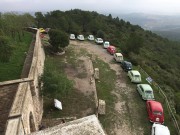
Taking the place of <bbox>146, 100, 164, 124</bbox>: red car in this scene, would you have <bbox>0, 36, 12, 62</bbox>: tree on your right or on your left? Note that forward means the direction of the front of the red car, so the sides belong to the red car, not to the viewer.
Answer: on your left

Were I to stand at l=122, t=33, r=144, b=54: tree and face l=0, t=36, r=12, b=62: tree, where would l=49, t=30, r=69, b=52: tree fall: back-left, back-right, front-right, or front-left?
front-right

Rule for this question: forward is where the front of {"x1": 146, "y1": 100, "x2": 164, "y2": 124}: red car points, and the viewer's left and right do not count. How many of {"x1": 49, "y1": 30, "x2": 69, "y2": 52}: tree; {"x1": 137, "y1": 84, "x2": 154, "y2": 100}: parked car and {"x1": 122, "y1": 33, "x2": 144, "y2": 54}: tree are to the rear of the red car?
0

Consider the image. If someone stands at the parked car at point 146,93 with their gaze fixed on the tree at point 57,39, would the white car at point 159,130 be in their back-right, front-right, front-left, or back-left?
back-left

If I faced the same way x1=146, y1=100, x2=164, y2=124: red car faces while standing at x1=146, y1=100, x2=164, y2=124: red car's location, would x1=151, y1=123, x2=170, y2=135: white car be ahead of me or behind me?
behind

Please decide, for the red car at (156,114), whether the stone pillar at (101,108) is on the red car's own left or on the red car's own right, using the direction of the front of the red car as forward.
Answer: on the red car's own left

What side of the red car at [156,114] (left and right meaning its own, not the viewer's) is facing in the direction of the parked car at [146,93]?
front

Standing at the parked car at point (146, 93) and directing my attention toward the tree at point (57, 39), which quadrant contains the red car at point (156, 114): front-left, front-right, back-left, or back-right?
back-left

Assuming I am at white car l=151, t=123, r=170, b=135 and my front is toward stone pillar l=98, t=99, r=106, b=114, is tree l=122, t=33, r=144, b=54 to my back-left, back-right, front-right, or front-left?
front-right

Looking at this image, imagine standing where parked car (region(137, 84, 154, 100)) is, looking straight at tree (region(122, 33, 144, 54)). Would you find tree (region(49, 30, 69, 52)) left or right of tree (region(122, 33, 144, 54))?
left

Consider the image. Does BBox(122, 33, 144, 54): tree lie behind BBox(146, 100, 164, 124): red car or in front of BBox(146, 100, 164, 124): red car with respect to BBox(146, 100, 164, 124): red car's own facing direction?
in front

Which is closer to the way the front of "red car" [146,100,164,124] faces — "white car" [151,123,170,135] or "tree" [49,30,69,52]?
the tree

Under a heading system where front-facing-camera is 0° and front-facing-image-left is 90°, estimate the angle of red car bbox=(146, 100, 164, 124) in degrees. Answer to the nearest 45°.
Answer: approximately 135°
